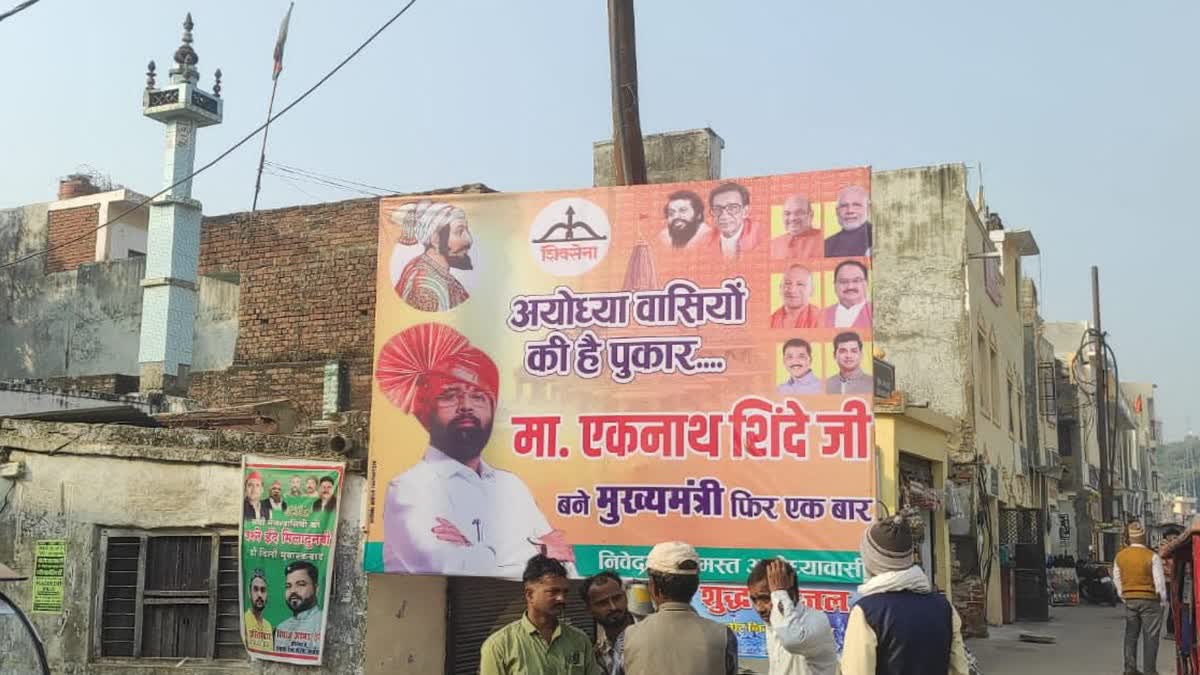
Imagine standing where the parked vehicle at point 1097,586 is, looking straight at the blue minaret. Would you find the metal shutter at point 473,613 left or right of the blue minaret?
left

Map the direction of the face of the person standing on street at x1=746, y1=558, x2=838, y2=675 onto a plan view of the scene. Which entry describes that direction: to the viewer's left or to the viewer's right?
to the viewer's left

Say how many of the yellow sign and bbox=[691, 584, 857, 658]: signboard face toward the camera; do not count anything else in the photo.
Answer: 2

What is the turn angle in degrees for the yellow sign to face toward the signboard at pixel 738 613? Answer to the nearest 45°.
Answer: approximately 45° to its left

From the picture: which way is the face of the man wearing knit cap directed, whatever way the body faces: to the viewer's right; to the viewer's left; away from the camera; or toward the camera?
away from the camera

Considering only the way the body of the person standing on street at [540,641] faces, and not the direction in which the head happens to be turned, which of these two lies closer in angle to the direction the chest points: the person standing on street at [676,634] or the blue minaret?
the person standing on street

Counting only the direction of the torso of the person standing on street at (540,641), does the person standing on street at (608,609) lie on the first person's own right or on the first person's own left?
on the first person's own left

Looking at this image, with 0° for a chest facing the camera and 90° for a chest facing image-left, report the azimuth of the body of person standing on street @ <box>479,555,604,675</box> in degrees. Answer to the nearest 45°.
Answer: approximately 315°

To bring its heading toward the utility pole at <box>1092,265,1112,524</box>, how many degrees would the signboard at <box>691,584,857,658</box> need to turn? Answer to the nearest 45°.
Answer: approximately 180°
